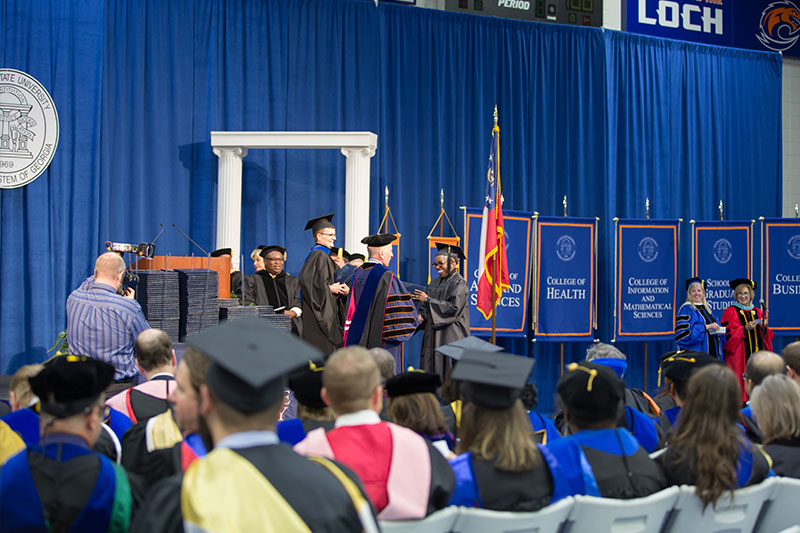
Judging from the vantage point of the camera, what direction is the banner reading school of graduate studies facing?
facing the viewer

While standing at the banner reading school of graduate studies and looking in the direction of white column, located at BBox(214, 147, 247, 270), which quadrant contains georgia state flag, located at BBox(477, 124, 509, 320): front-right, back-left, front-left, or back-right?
front-left

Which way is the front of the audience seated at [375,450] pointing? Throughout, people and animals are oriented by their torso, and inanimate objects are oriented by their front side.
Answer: away from the camera

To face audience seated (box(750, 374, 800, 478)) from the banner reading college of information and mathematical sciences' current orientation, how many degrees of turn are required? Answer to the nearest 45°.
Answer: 0° — it already faces them

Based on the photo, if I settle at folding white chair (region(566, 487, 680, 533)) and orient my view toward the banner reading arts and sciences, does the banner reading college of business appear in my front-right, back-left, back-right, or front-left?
front-right

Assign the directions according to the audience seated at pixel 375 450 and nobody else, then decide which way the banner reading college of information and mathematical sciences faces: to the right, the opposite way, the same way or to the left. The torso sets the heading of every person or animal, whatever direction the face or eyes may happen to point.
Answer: the opposite way

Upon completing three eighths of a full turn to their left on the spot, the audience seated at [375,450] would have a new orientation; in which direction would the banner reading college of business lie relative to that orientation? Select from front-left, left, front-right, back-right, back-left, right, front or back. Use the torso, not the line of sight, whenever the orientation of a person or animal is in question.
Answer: back

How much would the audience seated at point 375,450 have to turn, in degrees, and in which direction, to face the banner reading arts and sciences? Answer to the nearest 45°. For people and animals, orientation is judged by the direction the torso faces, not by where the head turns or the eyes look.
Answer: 0° — they already face it

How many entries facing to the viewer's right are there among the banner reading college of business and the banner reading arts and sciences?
0

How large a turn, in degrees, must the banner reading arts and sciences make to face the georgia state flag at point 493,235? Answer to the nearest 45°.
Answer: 0° — it already faces it

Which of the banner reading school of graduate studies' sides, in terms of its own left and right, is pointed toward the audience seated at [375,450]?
front

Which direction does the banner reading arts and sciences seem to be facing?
toward the camera

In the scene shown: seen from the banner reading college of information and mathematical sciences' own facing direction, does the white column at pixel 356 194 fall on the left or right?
on its right

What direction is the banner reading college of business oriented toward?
toward the camera

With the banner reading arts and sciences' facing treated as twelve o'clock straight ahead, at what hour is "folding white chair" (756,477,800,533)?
The folding white chair is roughly at 12 o'clock from the banner reading arts and sciences.
